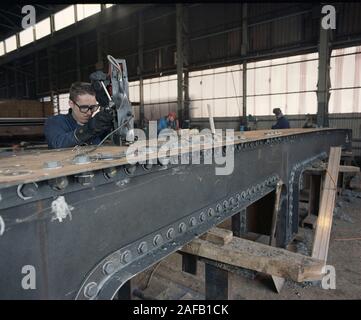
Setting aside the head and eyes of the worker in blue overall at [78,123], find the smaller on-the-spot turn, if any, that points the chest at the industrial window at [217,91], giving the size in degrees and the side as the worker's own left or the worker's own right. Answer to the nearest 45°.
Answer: approximately 90° to the worker's own left

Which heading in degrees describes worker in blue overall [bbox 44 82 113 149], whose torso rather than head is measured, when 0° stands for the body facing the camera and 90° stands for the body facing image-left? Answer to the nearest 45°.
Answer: approximately 315°

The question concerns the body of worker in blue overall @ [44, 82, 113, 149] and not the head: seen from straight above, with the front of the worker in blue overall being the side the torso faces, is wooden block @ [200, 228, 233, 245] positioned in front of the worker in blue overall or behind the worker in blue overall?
in front

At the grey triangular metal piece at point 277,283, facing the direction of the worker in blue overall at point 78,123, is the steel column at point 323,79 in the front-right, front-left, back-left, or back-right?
back-right

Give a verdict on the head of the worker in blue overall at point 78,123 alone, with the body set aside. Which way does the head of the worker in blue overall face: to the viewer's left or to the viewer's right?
to the viewer's right

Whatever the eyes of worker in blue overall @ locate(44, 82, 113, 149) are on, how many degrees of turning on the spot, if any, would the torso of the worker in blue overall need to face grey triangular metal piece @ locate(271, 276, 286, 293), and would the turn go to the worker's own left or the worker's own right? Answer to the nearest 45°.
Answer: approximately 45° to the worker's own left

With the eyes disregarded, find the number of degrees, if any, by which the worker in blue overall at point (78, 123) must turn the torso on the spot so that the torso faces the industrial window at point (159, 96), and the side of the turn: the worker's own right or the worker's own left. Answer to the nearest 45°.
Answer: approximately 135° to the worker's own left

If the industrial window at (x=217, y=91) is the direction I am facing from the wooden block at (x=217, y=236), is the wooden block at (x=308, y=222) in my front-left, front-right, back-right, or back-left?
front-right

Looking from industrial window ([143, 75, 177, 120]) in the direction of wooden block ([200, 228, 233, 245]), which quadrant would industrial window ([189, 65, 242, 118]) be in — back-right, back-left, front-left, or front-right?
front-left

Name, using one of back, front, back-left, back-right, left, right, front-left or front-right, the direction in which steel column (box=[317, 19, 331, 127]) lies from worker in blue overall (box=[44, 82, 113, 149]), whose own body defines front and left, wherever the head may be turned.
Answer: left
